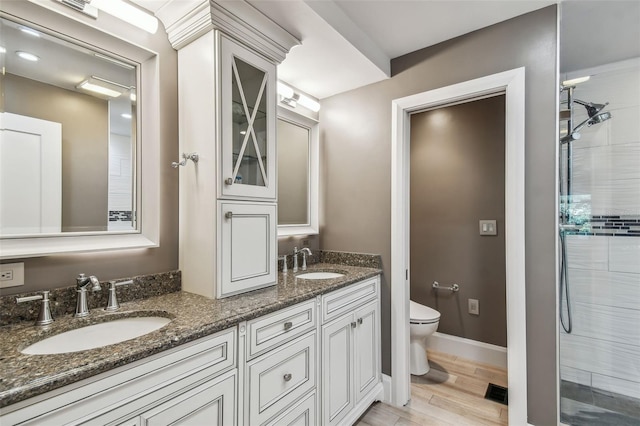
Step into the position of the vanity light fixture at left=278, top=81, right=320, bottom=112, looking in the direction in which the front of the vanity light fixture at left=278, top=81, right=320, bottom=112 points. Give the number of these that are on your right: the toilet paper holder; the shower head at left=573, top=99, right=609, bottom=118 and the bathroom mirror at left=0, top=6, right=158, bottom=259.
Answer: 1

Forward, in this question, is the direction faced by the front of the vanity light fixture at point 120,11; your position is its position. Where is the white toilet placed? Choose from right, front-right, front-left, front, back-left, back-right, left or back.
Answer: front-left

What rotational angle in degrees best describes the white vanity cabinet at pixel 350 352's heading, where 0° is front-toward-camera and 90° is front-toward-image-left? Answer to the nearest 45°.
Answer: approximately 315°

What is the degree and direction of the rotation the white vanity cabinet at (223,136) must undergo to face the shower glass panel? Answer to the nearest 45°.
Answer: approximately 45° to its left
